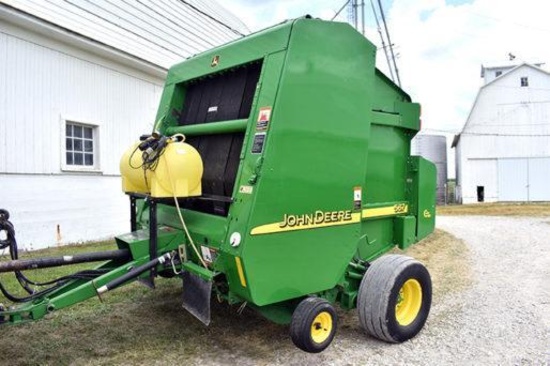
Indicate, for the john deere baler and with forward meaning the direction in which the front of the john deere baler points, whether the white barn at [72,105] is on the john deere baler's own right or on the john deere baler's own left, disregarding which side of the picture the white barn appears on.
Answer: on the john deere baler's own right

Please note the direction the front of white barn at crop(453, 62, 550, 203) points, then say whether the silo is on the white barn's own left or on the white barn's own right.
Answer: on the white barn's own right

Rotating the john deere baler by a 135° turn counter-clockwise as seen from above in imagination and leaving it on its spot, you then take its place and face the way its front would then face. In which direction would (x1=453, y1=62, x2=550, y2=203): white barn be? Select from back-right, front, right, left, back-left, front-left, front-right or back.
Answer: front-left

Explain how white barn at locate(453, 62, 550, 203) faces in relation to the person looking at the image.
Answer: facing the viewer

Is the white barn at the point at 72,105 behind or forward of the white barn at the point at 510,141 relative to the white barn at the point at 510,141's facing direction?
forward
